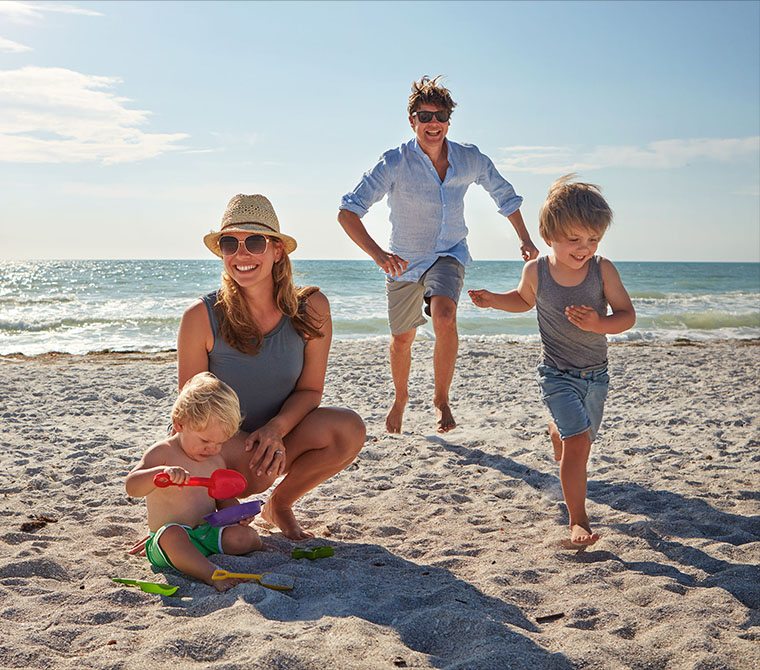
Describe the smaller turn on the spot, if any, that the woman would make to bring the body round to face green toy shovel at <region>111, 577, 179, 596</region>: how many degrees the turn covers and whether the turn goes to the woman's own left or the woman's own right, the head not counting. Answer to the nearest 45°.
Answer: approximately 45° to the woman's own right

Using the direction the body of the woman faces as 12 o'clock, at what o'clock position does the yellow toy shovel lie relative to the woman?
The yellow toy shovel is roughly at 12 o'clock from the woman.

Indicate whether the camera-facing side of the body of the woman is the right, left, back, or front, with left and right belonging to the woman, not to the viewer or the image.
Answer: front

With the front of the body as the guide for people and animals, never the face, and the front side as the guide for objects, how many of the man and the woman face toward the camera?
2

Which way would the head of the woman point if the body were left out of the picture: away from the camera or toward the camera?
toward the camera

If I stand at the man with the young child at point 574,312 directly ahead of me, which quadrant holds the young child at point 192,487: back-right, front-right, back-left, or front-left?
front-right

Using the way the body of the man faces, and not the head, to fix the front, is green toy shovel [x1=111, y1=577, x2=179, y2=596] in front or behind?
in front

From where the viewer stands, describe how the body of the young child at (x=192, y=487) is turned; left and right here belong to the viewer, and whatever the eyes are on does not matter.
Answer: facing the viewer and to the right of the viewer

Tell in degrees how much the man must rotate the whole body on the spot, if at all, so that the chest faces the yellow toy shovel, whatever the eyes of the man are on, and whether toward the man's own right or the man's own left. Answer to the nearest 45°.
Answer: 0° — they already face it

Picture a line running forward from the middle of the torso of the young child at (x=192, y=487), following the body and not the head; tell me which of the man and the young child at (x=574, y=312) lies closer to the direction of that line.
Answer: the young child

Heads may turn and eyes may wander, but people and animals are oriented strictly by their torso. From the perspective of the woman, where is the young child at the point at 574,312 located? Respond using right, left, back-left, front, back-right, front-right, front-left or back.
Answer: left

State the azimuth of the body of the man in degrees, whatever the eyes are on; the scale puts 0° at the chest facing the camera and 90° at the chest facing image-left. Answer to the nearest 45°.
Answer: approximately 0°
